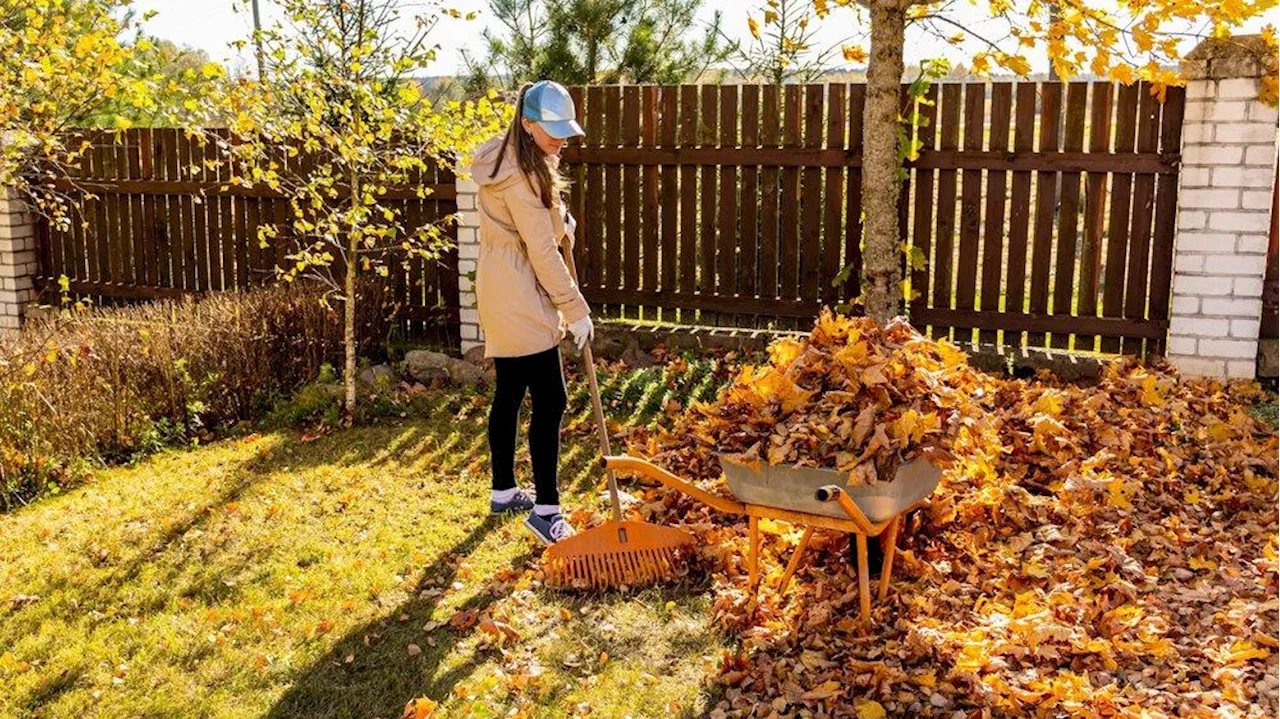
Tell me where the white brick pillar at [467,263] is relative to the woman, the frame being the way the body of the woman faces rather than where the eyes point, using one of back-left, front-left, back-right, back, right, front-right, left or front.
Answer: left

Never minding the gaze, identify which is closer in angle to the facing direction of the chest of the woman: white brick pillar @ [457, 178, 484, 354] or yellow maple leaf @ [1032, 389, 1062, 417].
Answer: the yellow maple leaf

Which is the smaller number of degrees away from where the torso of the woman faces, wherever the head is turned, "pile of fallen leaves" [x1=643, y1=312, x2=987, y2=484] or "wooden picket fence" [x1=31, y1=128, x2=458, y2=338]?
the pile of fallen leaves

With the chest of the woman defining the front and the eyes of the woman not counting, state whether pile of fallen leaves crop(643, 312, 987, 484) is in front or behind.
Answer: in front

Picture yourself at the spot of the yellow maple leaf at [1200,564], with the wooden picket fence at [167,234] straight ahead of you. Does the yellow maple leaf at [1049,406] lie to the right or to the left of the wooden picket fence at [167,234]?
right

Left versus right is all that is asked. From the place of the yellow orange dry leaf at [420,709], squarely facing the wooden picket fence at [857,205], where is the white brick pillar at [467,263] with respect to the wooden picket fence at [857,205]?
left

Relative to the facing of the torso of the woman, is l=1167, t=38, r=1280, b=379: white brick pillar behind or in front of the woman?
in front

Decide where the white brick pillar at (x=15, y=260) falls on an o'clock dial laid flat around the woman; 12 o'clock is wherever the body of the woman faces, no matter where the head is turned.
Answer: The white brick pillar is roughly at 8 o'clock from the woman.

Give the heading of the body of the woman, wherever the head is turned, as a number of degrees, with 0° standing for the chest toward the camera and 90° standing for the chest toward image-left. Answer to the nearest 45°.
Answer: approximately 270°

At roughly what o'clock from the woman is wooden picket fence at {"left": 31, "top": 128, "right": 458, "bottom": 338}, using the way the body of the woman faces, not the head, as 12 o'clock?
The wooden picket fence is roughly at 8 o'clock from the woman.

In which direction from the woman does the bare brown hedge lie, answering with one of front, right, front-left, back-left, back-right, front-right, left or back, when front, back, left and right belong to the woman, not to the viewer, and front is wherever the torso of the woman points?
back-left

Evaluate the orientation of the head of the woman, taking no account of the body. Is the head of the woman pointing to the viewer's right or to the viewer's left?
to the viewer's right

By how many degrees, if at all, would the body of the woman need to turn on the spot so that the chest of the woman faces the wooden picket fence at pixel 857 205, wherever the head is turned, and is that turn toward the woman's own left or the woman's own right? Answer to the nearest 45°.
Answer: approximately 45° to the woman's own left

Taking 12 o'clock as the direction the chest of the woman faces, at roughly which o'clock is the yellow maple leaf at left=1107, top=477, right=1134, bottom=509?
The yellow maple leaf is roughly at 12 o'clock from the woman.
